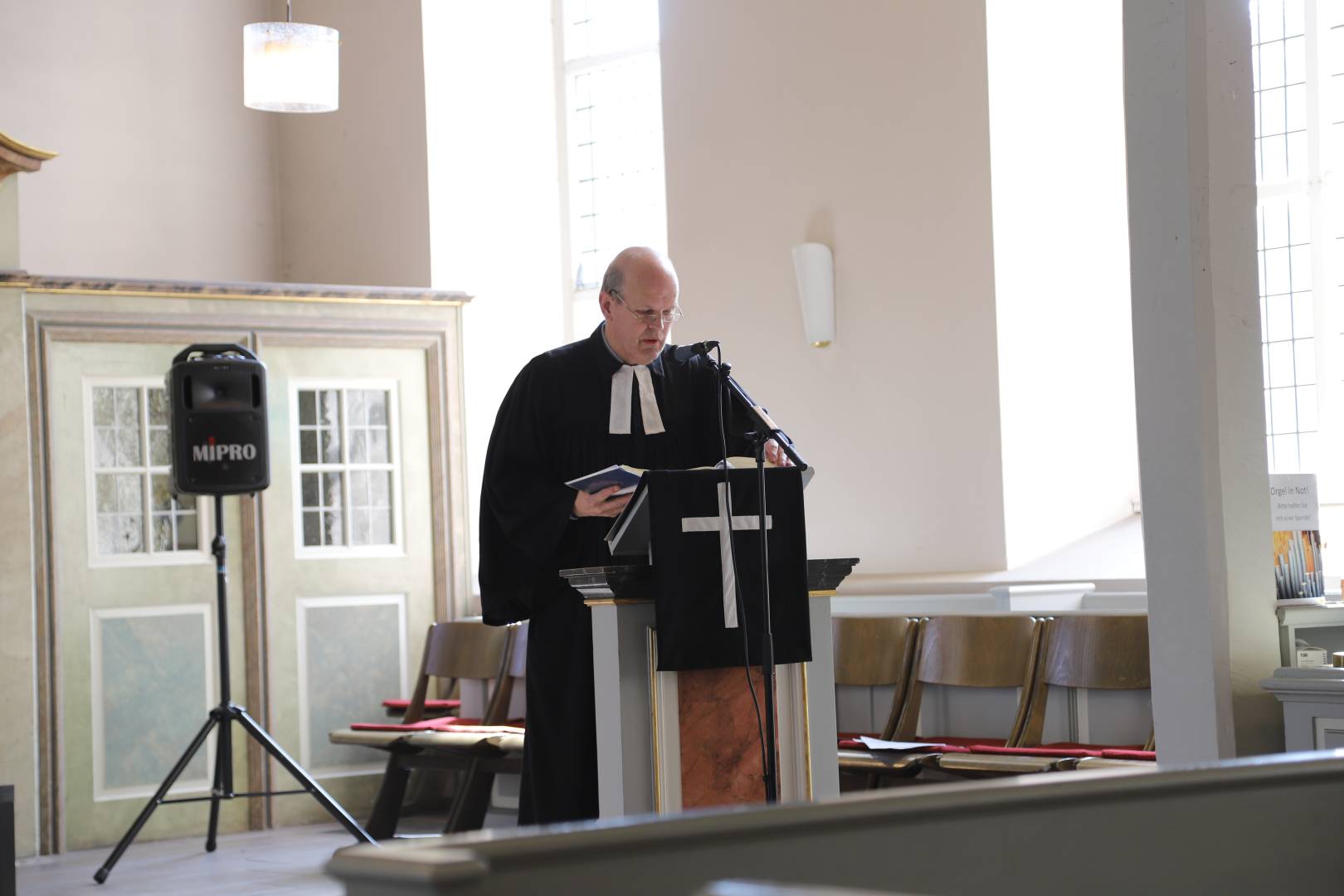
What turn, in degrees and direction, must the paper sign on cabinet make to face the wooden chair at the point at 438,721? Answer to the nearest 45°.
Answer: approximately 135° to its right

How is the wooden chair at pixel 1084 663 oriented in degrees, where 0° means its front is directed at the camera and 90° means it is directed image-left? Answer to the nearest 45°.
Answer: approximately 45°

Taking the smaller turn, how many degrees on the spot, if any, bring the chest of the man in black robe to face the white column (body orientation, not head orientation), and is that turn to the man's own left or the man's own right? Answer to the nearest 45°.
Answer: approximately 45° to the man's own left

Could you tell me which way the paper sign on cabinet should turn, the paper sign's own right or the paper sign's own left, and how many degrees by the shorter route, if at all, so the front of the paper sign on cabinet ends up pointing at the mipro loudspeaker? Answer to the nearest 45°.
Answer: approximately 135° to the paper sign's own right

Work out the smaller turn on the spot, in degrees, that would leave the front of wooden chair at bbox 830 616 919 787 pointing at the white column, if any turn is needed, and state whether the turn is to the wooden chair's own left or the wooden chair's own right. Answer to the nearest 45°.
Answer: approximately 45° to the wooden chair's own left

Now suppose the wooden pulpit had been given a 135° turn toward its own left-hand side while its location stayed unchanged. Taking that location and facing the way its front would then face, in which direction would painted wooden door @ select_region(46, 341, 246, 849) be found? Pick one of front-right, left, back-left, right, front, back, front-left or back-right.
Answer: left

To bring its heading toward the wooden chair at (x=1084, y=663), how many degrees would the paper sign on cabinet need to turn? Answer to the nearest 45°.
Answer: approximately 135° to its right

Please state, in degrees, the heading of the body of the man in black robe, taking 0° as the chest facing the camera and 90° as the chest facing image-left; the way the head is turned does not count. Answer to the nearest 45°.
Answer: approximately 315°

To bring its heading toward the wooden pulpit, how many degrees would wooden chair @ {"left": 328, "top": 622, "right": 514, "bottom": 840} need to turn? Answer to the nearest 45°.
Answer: approximately 45° to its left

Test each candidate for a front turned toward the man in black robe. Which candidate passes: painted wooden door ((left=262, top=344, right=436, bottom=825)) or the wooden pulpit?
the painted wooden door
